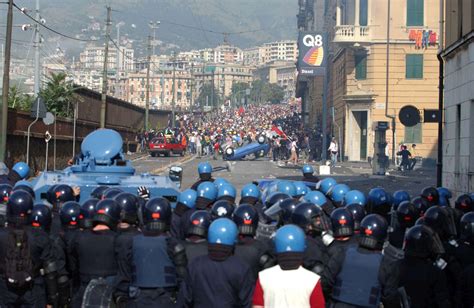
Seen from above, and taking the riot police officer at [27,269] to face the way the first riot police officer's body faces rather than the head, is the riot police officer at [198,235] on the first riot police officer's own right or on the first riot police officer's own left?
on the first riot police officer's own right

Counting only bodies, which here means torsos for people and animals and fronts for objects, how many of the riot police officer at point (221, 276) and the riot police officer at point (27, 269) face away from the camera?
2

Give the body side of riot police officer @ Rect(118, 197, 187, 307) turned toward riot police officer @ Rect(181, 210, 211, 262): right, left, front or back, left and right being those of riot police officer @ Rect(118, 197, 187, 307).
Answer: front

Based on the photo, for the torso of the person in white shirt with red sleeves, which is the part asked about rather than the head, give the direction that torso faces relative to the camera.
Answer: away from the camera

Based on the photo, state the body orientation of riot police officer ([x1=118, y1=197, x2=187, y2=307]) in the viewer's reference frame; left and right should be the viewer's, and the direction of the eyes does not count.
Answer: facing away from the viewer

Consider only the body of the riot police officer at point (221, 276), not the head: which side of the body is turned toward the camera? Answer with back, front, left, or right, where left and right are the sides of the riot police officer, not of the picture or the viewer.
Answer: back

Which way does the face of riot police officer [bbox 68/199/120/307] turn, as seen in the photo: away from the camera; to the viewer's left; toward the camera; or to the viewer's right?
away from the camera

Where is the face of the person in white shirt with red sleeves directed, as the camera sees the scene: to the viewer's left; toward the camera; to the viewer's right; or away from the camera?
away from the camera

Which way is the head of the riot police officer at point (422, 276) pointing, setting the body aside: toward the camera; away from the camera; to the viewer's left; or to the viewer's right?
away from the camera

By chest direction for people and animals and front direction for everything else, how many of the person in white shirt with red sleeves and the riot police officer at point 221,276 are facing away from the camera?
2

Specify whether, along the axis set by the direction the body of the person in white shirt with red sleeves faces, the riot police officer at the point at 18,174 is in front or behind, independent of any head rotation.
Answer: in front

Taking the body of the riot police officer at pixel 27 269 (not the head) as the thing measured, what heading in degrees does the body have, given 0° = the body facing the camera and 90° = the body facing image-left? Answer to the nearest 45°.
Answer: approximately 180°
